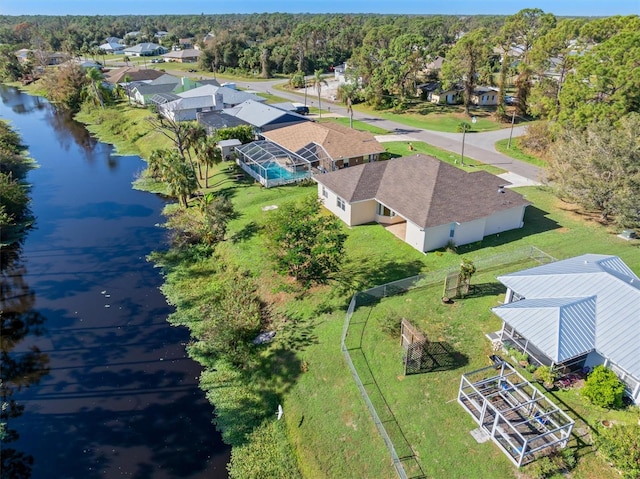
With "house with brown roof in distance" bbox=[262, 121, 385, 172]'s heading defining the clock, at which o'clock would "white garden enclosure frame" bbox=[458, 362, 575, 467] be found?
The white garden enclosure frame is roughly at 4 o'clock from the house with brown roof in distance.

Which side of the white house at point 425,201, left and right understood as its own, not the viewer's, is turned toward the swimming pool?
left

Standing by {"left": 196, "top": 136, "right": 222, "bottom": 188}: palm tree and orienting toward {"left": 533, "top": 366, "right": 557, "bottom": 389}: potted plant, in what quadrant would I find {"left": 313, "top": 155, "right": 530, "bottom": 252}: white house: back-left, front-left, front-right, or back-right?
front-left

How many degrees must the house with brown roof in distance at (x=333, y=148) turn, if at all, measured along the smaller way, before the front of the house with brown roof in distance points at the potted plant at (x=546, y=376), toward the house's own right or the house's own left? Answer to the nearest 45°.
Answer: approximately 135° to the house's own right

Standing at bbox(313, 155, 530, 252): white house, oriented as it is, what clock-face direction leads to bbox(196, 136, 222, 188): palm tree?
The palm tree is roughly at 8 o'clock from the white house.

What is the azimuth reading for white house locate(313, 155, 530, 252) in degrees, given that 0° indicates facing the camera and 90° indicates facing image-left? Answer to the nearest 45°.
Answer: approximately 225°

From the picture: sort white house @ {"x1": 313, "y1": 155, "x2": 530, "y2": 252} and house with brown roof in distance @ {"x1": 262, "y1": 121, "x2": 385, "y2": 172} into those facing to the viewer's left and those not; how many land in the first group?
0

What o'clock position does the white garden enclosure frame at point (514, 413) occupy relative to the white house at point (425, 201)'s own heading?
The white garden enclosure frame is roughly at 4 o'clock from the white house.

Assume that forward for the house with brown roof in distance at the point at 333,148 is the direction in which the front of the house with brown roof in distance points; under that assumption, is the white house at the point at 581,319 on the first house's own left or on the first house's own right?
on the first house's own right

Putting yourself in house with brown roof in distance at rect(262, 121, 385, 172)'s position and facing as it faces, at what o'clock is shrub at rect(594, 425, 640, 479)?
The shrub is roughly at 4 o'clock from the house with brown roof in distance.

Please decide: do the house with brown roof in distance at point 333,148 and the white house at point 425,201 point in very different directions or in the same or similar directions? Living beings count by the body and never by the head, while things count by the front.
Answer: same or similar directions

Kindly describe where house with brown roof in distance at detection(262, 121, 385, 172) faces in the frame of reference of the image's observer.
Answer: facing away from the viewer and to the right of the viewer
